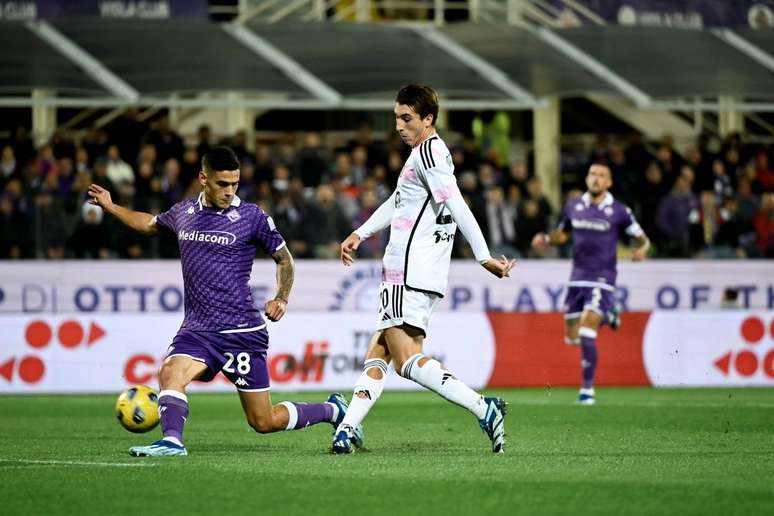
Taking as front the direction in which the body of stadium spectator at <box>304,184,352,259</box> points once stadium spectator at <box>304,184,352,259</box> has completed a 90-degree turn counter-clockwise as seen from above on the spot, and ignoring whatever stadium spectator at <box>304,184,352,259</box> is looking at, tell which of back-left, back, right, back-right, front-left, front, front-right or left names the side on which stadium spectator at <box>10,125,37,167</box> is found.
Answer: back

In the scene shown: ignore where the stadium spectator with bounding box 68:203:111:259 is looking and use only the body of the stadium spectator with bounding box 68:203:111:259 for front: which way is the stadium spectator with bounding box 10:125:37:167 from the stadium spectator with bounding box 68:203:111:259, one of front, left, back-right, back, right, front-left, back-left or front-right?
back-right

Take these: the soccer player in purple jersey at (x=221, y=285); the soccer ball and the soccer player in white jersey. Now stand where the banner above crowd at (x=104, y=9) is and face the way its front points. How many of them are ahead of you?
3

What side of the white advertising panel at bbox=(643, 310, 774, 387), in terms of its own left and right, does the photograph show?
front

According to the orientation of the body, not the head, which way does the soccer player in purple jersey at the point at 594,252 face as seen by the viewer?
toward the camera

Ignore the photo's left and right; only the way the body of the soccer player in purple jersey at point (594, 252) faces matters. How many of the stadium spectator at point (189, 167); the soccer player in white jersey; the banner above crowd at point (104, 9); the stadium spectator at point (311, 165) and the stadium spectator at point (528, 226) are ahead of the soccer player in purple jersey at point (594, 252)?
1

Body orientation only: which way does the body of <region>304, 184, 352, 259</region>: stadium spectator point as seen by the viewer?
toward the camera

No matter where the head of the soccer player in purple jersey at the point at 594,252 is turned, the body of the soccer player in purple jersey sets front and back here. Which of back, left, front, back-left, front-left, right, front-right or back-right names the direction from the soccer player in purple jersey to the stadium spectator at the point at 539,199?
back

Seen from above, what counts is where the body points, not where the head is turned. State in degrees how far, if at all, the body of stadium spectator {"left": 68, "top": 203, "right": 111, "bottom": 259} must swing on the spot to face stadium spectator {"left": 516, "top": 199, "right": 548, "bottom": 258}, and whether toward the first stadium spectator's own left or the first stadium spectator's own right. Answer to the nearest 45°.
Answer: approximately 90° to the first stadium spectator's own left

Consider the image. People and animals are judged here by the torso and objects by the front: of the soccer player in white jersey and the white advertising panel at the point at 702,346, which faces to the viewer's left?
the soccer player in white jersey

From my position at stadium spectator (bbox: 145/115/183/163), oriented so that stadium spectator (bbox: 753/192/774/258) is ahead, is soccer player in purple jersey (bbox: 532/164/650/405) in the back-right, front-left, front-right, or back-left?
front-right

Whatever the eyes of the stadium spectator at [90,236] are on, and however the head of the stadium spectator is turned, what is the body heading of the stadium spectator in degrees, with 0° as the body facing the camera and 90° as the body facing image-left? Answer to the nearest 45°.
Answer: approximately 0°

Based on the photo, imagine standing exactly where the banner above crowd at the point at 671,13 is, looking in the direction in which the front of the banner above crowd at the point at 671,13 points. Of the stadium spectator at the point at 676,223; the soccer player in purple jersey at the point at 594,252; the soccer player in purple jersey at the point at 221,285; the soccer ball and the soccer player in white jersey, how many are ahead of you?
5

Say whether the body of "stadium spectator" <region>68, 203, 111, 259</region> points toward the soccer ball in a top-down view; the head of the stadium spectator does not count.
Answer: yes
